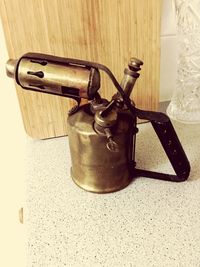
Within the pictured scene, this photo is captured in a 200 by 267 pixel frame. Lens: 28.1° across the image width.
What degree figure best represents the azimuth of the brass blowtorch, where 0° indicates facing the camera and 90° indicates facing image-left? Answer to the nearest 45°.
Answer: approximately 90°
